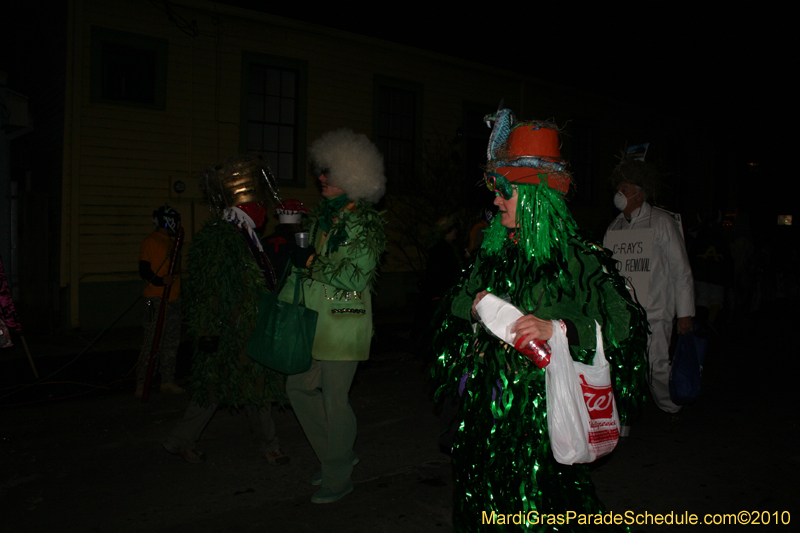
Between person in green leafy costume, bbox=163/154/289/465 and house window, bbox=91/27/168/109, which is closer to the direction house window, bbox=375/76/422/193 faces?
the person in green leafy costume

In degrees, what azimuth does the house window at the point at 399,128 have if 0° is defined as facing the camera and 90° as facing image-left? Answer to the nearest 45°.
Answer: approximately 315°

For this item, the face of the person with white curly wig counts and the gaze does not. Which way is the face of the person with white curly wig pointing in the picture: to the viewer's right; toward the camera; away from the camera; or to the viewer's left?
to the viewer's left

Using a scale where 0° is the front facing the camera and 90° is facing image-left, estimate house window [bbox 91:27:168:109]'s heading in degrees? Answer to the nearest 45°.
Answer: approximately 315°

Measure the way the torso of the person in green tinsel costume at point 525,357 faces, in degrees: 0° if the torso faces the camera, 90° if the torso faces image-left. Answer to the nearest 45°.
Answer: approximately 45°

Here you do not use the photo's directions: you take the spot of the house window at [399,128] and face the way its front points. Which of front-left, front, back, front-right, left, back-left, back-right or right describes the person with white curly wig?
front-right

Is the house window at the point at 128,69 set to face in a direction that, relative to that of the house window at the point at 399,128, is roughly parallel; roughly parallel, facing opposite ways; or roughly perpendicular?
roughly parallel

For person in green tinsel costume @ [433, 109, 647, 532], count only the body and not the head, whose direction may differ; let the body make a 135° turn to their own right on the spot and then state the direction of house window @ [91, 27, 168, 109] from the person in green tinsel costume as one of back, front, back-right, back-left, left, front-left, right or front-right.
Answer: front-left

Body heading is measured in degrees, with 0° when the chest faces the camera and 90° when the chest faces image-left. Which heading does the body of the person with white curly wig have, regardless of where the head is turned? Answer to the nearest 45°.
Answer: approximately 90°
